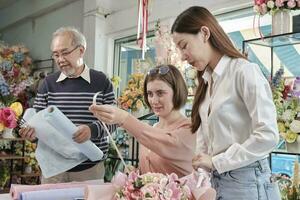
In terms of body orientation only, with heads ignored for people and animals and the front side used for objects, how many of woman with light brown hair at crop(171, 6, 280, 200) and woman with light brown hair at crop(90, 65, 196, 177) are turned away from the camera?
0

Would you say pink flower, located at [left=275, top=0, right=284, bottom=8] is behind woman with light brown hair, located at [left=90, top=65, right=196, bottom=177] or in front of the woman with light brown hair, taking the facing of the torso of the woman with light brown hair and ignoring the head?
behind

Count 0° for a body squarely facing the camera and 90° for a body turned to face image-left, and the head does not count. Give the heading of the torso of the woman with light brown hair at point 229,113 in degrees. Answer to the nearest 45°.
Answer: approximately 45°

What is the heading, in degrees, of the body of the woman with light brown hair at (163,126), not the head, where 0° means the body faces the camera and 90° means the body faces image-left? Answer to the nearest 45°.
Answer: approximately 45°

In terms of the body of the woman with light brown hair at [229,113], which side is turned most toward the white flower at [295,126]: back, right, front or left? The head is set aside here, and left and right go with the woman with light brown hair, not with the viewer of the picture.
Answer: back

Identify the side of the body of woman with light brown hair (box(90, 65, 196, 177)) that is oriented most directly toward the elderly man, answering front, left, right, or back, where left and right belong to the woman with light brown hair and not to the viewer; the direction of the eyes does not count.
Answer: right

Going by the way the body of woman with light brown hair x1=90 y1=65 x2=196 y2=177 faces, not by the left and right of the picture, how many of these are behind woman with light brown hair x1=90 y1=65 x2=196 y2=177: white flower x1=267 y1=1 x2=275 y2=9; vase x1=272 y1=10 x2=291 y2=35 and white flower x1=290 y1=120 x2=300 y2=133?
3

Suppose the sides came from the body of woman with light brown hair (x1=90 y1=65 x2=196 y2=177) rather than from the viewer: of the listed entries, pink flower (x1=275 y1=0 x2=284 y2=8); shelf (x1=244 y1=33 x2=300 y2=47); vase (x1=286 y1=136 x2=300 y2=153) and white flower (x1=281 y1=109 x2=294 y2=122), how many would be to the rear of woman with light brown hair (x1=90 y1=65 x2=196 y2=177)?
4

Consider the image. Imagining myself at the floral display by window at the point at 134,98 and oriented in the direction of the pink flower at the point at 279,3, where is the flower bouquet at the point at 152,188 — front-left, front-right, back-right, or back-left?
front-right

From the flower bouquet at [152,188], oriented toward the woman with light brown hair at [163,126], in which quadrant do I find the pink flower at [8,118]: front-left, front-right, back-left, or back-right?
front-left

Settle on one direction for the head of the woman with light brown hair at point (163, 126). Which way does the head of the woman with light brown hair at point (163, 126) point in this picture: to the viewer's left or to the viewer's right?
to the viewer's left
